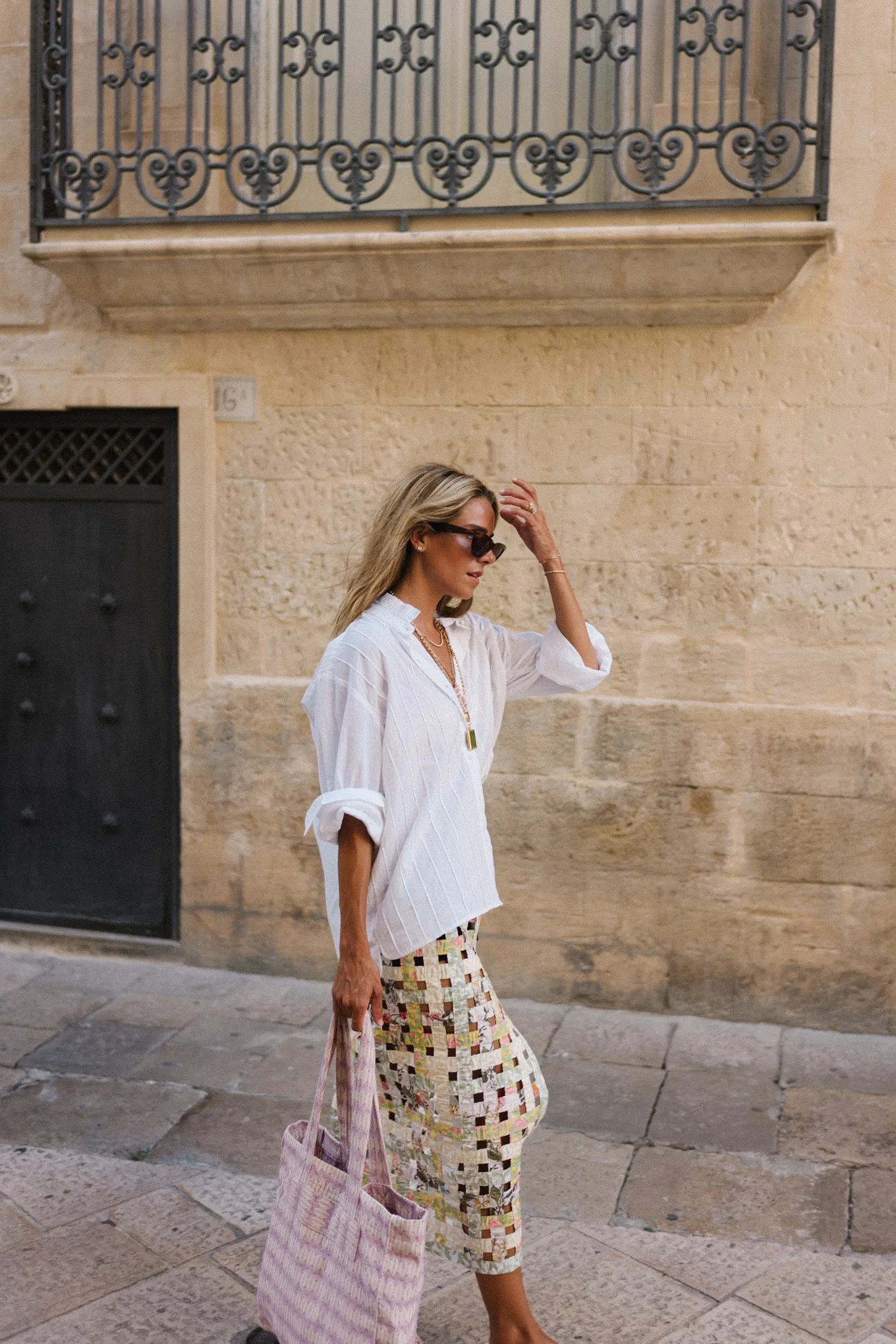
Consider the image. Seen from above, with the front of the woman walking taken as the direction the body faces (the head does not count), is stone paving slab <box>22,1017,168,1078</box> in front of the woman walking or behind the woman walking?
behind

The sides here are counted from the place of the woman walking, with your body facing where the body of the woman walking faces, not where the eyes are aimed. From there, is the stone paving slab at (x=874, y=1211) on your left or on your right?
on your left

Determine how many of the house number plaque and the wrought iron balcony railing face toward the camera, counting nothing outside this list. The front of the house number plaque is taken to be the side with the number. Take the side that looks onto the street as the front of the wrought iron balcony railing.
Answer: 2

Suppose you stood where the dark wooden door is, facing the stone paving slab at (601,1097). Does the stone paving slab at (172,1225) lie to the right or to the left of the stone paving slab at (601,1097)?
right

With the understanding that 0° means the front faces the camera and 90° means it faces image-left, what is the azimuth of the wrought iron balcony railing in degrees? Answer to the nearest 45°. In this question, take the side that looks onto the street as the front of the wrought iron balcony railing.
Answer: approximately 0°

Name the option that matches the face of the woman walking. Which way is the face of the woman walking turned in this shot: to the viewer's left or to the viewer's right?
to the viewer's right

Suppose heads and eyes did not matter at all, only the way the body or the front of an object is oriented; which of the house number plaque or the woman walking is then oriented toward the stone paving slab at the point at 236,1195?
the house number plaque

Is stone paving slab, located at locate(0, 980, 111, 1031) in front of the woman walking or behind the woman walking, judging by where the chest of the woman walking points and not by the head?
behind

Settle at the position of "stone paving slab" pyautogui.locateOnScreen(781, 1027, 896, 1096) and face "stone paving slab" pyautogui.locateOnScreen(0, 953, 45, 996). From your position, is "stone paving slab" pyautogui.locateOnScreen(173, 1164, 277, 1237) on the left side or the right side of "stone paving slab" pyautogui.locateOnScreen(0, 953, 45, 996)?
left
